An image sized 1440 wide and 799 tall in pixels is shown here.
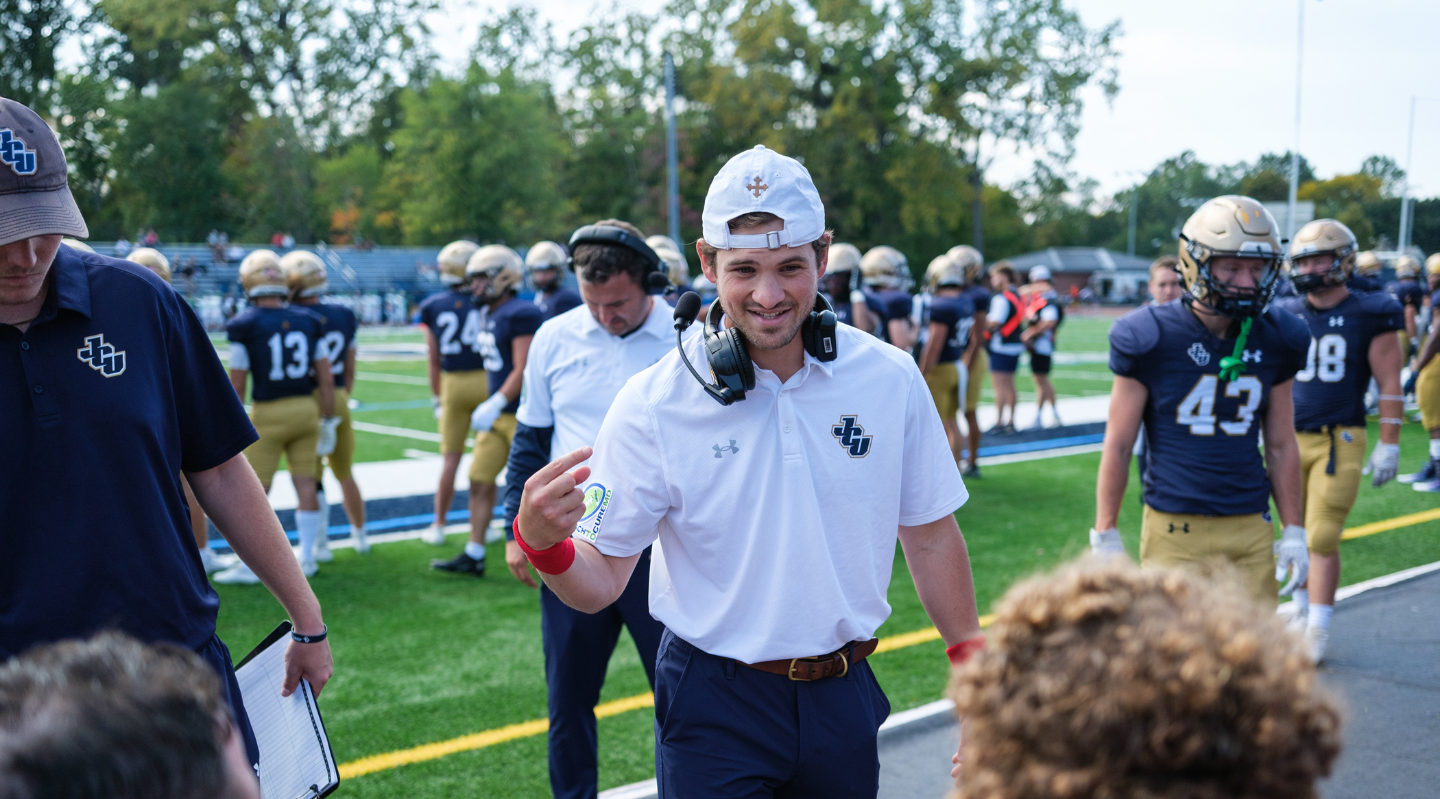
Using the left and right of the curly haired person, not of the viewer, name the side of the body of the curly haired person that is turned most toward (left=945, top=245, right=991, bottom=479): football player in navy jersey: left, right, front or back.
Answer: front

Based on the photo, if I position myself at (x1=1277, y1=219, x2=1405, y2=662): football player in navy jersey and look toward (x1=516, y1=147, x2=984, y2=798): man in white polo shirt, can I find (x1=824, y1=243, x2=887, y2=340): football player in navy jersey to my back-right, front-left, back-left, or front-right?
back-right

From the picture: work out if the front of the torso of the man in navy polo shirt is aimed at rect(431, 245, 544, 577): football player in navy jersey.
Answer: no

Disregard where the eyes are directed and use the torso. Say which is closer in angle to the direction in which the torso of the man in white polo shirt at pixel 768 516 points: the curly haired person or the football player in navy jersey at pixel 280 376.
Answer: the curly haired person

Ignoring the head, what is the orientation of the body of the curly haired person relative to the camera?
away from the camera

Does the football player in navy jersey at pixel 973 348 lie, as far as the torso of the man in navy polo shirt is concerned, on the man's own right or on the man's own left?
on the man's own left

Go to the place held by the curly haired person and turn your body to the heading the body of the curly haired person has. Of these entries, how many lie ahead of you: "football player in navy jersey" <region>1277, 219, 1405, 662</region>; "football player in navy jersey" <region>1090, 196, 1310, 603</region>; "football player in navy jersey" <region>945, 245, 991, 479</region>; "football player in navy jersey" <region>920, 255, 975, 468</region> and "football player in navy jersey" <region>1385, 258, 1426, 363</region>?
5

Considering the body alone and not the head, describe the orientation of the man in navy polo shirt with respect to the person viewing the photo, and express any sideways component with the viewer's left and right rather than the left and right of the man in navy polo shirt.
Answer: facing the viewer

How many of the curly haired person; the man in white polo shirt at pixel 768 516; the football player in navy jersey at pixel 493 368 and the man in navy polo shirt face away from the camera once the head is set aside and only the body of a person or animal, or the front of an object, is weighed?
1

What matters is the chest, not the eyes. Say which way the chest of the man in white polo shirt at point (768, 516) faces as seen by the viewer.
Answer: toward the camera

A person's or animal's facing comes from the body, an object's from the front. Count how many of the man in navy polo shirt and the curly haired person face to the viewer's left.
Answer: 0

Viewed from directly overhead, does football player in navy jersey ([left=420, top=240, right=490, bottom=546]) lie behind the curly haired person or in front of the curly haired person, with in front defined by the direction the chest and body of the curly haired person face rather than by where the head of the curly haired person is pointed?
in front

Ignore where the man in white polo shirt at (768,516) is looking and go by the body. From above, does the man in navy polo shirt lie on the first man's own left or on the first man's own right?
on the first man's own right

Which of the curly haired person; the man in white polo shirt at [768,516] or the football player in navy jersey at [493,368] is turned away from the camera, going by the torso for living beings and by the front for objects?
the curly haired person

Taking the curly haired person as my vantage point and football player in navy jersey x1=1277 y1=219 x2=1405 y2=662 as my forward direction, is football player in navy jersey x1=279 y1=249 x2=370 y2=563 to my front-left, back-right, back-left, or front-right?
front-left

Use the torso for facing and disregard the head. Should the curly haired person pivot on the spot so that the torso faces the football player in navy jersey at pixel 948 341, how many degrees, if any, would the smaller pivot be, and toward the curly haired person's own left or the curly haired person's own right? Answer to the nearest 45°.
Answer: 0° — they already face them

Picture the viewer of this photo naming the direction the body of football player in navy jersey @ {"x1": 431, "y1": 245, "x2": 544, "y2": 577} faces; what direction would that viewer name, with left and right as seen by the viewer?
facing to the left of the viewer
